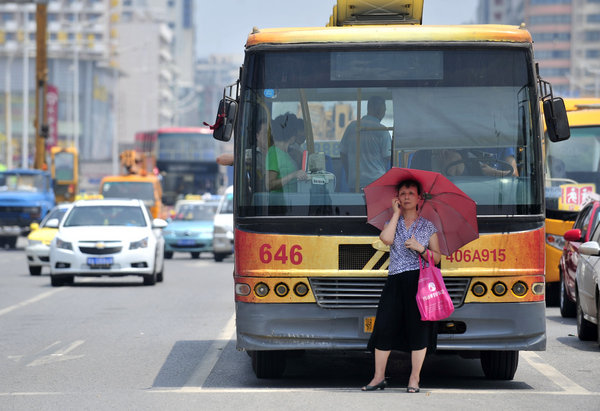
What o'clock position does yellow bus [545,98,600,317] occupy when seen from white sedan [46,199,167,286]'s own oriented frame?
The yellow bus is roughly at 10 o'clock from the white sedan.

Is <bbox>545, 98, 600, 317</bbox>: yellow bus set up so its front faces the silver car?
yes

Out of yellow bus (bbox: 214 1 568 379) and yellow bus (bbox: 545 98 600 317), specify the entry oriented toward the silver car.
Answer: yellow bus (bbox: 545 98 600 317)

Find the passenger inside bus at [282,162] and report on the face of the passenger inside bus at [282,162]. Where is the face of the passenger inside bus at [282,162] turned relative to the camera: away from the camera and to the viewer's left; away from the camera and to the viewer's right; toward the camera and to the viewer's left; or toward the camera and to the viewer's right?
away from the camera and to the viewer's right

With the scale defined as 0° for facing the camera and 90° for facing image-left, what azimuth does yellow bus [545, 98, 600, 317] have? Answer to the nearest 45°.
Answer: approximately 0°

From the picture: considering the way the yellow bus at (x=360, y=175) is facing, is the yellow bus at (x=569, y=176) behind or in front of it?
behind

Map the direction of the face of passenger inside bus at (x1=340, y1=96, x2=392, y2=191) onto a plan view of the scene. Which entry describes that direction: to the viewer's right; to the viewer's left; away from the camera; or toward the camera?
away from the camera

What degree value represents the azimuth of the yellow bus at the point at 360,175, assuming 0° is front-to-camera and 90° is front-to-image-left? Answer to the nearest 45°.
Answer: approximately 0°

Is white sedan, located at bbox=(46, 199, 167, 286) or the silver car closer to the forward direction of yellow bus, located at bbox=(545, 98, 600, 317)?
the silver car
